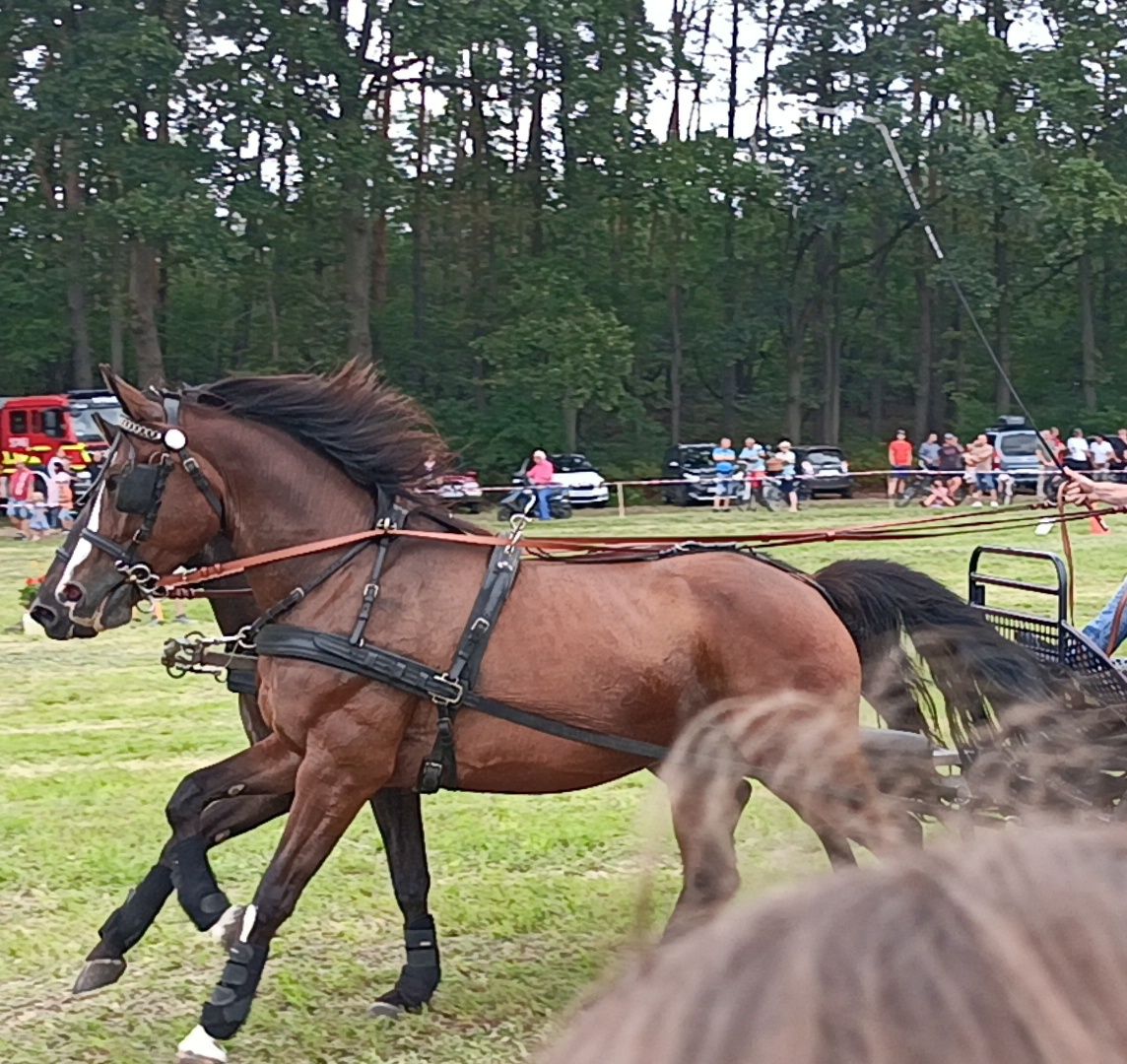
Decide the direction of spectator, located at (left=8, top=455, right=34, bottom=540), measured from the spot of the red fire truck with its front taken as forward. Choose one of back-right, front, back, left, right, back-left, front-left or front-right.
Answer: front-right

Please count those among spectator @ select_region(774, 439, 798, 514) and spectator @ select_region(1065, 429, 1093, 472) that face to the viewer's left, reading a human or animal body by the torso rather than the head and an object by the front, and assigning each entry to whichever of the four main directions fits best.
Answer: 0

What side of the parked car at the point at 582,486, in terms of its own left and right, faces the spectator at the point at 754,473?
front

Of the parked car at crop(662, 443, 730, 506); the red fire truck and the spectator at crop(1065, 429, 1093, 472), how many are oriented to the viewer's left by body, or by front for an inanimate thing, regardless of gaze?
0

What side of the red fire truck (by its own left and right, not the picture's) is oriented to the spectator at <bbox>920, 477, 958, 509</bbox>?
front

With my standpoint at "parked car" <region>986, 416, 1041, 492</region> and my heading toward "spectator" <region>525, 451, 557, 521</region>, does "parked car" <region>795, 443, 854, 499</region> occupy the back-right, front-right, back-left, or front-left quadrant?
front-right

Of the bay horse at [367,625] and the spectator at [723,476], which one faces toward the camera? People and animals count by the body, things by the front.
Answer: the spectator

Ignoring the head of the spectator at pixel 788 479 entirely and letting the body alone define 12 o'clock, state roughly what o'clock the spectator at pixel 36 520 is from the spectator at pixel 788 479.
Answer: the spectator at pixel 36 520 is roughly at 2 o'clock from the spectator at pixel 788 479.

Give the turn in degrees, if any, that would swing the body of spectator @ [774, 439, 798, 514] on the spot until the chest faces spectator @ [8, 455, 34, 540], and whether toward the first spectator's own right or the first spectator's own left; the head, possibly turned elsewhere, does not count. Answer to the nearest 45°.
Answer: approximately 45° to the first spectator's own right

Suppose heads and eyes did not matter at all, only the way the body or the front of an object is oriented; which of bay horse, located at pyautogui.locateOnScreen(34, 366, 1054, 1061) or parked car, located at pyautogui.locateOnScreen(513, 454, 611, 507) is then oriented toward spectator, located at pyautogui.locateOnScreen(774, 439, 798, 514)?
the parked car

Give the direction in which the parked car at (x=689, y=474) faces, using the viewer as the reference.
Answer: facing the viewer and to the right of the viewer

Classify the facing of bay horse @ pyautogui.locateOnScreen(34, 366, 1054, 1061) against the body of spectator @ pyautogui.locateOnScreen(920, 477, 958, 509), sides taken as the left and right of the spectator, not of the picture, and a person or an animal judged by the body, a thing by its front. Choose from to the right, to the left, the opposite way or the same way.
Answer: to the right

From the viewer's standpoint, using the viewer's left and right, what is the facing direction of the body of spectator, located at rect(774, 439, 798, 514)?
facing the viewer

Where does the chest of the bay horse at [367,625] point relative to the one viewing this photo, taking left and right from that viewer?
facing to the left of the viewer

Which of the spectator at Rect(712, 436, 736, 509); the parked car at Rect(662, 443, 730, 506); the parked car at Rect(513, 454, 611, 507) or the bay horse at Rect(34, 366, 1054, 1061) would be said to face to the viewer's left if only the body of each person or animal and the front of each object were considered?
the bay horse

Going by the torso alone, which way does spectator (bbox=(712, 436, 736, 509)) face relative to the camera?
toward the camera
